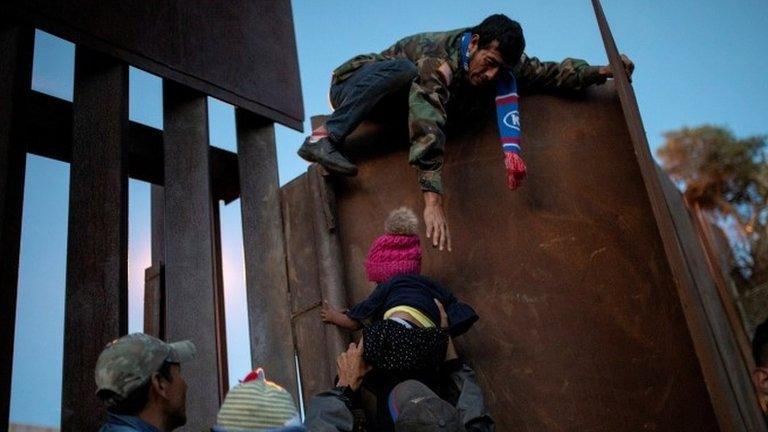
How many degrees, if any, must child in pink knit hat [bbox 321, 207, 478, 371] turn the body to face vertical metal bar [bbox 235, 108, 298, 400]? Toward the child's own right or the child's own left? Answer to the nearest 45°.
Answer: approximately 45° to the child's own left

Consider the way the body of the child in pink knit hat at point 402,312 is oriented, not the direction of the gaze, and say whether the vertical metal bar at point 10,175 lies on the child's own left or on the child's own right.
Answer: on the child's own left

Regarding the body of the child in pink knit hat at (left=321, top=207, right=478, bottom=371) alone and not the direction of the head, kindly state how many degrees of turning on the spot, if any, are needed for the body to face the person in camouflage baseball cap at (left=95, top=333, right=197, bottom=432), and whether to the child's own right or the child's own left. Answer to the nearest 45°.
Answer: approximately 135° to the child's own left

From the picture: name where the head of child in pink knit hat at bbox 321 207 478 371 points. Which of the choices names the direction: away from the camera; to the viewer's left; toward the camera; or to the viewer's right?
away from the camera

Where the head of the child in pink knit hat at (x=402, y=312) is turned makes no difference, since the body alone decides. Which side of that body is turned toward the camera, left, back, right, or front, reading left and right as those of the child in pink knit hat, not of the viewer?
back

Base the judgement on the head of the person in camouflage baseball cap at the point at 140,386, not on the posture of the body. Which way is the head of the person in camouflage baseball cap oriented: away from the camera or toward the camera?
away from the camera
